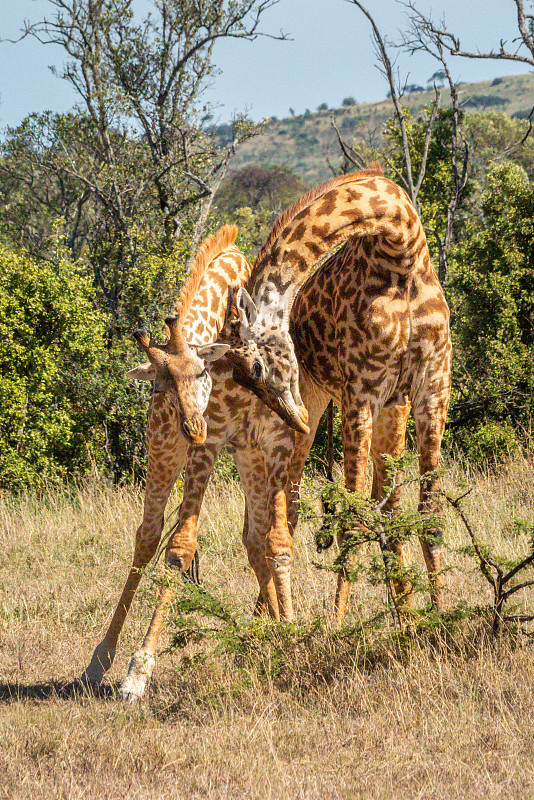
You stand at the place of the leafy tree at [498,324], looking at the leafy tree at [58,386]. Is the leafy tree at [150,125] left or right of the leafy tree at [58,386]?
right

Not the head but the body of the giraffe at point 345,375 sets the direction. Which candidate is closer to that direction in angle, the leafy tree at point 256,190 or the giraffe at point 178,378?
the giraffe

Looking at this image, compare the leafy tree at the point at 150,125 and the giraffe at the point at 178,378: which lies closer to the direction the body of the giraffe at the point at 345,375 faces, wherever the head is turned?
the giraffe

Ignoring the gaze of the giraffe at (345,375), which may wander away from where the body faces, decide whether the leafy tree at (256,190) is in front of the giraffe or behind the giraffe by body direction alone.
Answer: behind
